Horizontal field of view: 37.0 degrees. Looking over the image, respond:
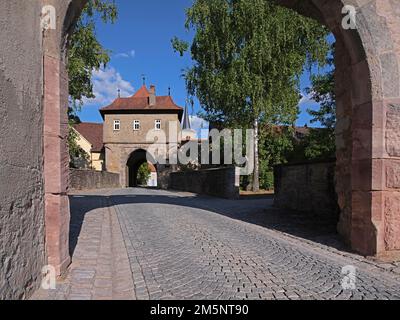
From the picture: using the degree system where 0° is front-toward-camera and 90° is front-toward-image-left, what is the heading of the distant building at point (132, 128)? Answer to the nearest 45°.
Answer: approximately 0°

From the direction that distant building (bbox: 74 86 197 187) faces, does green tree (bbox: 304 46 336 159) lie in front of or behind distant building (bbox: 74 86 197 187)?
in front

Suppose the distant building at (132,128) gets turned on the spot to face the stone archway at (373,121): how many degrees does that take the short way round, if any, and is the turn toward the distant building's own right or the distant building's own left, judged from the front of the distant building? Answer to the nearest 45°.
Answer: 0° — it already faces it

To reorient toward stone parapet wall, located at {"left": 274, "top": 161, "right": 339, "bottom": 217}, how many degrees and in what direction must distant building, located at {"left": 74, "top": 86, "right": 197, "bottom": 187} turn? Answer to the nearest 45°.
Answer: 0° — it already faces it

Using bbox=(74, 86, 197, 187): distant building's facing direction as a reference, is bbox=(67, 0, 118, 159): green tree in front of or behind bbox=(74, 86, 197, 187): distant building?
in front

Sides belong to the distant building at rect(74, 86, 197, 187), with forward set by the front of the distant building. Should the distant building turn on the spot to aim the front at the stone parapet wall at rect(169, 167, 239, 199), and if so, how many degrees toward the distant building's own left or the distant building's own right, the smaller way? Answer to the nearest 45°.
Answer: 0° — it already faces it

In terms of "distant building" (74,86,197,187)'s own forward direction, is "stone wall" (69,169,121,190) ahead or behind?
ahead

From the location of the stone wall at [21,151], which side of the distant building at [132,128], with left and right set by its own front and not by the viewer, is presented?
front
